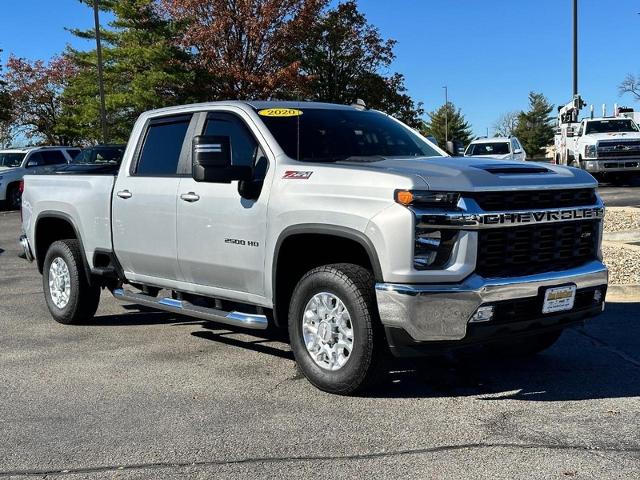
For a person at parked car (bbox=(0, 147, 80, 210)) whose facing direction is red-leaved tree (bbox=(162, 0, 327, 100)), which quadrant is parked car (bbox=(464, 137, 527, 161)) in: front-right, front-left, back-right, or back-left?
front-right

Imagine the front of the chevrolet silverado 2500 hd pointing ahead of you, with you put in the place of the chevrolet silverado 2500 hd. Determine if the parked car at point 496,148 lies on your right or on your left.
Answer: on your left

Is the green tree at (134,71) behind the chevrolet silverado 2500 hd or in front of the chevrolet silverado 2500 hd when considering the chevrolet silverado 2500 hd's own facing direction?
behind

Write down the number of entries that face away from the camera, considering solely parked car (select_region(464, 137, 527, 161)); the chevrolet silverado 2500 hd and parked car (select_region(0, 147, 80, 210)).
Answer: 0

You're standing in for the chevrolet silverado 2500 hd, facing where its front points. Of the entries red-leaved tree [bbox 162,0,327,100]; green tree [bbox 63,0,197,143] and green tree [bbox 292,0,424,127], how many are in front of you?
0

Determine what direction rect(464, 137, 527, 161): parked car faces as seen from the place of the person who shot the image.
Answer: facing the viewer and to the left of the viewer

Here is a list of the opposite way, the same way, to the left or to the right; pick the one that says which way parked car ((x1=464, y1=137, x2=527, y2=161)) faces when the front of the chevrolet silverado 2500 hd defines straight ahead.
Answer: to the right

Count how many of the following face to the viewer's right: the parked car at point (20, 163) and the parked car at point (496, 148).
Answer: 0

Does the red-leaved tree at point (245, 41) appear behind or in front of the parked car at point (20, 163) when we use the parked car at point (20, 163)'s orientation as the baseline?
behind

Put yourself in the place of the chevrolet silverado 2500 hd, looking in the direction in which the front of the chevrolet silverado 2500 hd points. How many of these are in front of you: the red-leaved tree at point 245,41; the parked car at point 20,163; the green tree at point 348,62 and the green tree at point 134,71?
0

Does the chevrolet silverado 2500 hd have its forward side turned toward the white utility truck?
no

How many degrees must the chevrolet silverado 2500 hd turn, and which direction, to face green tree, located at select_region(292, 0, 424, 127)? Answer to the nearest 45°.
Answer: approximately 135° to its left

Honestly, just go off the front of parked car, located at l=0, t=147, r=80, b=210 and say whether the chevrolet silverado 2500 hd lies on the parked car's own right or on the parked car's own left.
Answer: on the parked car's own left

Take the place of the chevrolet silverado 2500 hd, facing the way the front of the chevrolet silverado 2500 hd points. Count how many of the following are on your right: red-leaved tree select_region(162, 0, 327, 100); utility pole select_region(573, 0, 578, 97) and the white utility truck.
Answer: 0

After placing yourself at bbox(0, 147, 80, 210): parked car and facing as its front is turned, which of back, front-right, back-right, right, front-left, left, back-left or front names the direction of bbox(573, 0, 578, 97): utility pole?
back-left

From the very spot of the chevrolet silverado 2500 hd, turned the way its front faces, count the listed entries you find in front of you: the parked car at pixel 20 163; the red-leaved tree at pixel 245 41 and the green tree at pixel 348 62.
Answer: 0
